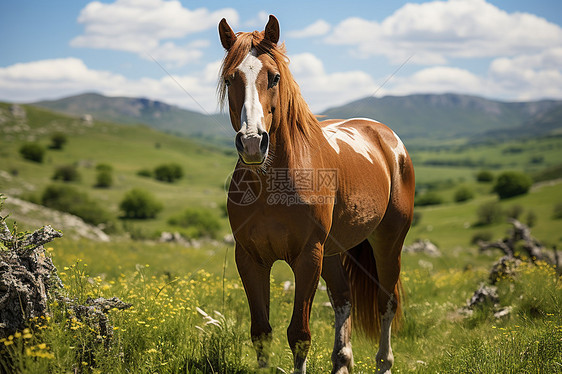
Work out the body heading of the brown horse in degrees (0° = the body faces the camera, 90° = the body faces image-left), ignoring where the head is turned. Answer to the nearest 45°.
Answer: approximately 45°
